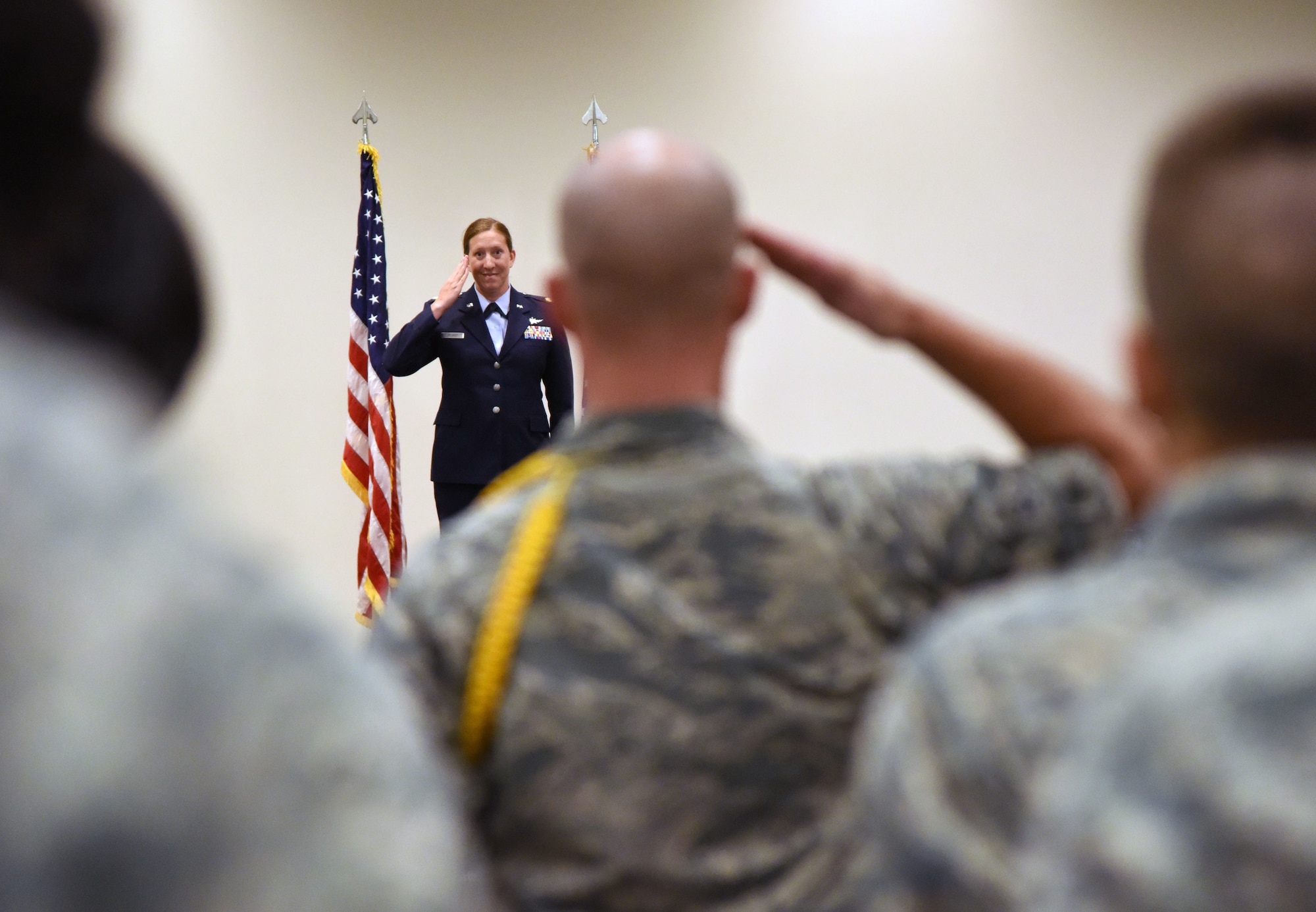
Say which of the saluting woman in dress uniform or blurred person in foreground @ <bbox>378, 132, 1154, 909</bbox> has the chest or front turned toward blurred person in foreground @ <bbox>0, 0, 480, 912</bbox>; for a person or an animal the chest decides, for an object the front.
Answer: the saluting woman in dress uniform

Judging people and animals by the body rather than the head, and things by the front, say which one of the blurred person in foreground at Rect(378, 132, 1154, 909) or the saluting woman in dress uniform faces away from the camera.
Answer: the blurred person in foreground

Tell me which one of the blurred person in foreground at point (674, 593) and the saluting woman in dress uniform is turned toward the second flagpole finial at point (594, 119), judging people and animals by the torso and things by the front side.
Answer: the blurred person in foreground

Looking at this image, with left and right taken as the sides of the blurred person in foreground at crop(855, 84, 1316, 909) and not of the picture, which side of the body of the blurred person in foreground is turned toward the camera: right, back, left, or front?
back

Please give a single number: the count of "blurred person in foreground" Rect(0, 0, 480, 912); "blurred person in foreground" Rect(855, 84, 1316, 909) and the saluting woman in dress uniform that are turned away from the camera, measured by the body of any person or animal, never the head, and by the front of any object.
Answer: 2

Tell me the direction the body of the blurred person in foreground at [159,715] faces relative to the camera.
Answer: away from the camera

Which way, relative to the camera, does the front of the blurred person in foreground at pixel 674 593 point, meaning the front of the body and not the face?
away from the camera

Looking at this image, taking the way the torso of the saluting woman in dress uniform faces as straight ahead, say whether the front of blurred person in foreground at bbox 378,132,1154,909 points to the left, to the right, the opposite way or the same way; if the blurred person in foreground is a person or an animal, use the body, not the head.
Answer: the opposite way

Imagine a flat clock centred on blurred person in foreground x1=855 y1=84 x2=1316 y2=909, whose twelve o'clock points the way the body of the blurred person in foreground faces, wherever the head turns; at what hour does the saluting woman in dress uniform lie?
The saluting woman in dress uniform is roughly at 11 o'clock from the blurred person in foreground.

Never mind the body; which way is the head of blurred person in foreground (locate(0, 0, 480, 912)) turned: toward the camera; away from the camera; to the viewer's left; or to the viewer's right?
away from the camera

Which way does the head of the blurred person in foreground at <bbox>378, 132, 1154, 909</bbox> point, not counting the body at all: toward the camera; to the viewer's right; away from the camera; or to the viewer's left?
away from the camera
